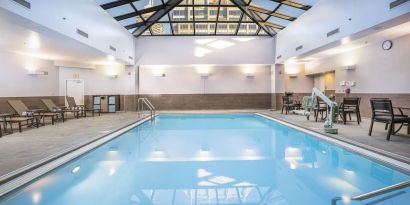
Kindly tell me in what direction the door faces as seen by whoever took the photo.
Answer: facing the viewer

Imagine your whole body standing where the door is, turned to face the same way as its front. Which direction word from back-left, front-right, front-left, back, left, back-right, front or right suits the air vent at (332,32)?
front-left

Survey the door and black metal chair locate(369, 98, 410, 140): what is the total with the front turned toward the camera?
1

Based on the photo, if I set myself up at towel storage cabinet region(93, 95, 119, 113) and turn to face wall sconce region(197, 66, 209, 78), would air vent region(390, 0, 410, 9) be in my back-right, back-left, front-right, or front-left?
front-right

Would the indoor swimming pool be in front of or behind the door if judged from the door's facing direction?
in front

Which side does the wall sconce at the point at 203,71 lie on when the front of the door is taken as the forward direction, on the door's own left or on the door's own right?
on the door's own left

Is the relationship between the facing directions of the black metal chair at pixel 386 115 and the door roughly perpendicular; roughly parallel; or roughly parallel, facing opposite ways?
roughly perpendicular

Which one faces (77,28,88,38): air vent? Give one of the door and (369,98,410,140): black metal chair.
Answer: the door

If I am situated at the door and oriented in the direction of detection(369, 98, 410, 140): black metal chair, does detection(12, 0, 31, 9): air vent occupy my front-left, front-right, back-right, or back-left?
front-right

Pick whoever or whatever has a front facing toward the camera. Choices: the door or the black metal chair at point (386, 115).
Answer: the door
